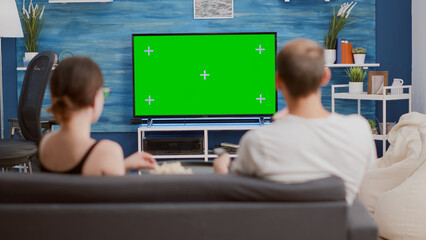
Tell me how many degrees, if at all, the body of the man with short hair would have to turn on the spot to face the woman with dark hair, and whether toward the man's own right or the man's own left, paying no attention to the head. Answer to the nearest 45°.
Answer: approximately 90° to the man's own left

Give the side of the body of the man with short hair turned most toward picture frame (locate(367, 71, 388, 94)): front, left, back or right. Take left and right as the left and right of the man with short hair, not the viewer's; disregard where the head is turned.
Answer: front

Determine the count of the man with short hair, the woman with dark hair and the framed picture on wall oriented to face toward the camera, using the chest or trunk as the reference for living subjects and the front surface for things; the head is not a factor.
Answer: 1

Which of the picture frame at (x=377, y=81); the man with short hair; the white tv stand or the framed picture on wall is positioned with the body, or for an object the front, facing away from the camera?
the man with short hair

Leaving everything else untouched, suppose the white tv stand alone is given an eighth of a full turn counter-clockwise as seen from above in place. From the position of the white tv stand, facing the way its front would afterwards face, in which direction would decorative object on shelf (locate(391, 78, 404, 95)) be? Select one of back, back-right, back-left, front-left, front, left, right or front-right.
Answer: front-left

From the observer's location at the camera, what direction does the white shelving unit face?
facing the viewer

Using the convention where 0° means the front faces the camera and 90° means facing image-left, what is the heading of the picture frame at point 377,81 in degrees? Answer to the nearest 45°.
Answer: approximately 0°

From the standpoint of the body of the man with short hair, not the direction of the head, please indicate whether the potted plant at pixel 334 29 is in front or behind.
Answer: in front

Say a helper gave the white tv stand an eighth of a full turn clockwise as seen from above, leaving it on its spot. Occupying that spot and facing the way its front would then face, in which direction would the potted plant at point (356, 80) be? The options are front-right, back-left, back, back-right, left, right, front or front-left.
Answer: back-left

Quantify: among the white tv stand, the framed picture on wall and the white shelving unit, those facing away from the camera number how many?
0

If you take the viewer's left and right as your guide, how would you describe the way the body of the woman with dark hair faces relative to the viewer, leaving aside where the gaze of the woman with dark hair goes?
facing away from the viewer and to the right of the viewer

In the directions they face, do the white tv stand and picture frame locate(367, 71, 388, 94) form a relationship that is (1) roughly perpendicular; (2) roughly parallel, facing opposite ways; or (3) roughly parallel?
roughly parallel

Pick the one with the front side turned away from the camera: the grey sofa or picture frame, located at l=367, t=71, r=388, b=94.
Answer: the grey sofa

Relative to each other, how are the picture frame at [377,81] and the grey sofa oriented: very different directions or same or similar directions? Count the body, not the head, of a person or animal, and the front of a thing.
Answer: very different directions

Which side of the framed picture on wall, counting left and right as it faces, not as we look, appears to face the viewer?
front

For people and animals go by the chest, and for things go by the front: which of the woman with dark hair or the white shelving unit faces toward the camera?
the white shelving unit

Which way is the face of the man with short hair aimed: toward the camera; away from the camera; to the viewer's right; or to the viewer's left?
away from the camera

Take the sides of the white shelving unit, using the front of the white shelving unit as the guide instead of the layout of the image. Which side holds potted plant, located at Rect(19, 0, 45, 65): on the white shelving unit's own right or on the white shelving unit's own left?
on the white shelving unit's own right
